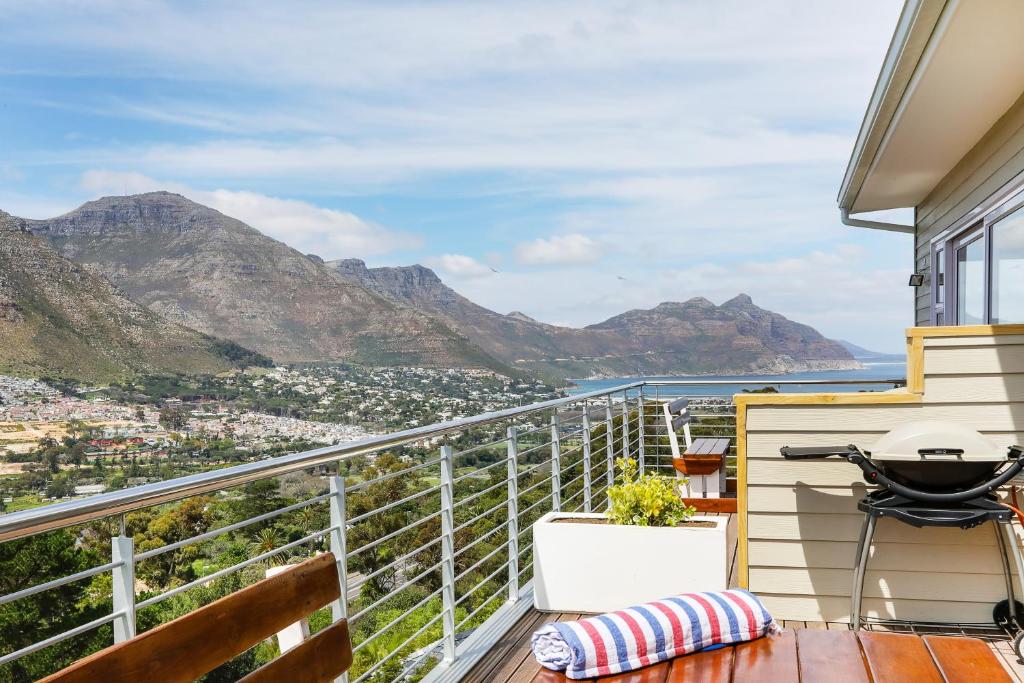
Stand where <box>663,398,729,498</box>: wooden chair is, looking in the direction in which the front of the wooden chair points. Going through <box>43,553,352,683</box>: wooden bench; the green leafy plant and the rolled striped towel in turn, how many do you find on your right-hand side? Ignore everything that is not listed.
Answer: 3

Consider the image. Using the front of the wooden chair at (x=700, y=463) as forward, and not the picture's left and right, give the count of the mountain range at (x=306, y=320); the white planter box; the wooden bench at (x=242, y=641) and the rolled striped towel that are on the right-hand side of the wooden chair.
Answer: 3

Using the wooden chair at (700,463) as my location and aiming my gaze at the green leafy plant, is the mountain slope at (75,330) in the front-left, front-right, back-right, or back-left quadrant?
back-right

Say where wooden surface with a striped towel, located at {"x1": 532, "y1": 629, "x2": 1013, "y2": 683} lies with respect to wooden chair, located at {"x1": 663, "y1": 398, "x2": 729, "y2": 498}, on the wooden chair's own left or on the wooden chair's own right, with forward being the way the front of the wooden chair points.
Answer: on the wooden chair's own right

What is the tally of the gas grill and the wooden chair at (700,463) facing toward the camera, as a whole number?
1

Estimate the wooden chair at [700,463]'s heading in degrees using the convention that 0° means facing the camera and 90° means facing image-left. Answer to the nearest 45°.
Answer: approximately 270°

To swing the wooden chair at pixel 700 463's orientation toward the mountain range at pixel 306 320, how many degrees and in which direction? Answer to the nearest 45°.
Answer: approximately 135° to its left
